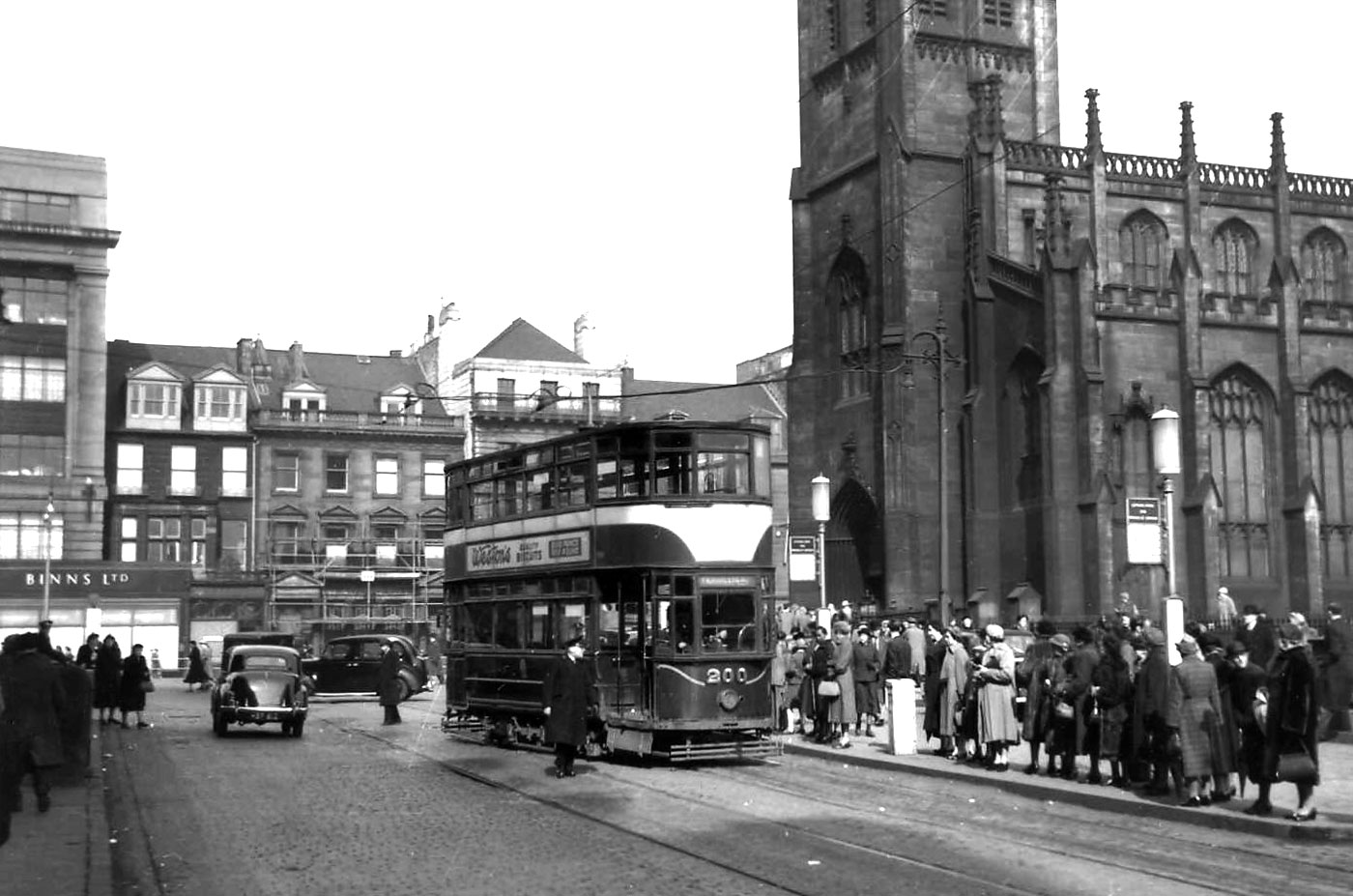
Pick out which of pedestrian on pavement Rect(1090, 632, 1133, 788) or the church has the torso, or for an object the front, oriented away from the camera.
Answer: the pedestrian on pavement

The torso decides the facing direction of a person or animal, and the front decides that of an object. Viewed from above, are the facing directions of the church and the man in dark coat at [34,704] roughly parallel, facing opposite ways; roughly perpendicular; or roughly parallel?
roughly perpendicular

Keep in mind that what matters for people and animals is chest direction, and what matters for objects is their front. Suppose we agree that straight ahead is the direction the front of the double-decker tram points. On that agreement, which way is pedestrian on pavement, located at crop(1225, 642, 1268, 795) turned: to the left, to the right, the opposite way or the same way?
to the right

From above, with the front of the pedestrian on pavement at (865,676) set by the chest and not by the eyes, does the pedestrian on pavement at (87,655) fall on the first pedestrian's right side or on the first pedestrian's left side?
on the first pedestrian's right side

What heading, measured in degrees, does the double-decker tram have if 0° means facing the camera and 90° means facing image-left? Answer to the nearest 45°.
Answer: approximately 315°

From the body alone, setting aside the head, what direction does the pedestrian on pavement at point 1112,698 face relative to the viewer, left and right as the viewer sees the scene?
facing away from the viewer

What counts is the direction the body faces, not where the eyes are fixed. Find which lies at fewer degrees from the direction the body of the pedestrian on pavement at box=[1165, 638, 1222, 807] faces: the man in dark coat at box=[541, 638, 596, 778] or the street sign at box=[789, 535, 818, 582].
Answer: the street sign

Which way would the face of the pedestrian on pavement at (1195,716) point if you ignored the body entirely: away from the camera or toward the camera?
away from the camera

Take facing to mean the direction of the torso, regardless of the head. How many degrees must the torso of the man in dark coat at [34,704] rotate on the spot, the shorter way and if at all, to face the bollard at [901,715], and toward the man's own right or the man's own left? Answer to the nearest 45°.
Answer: approximately 90° to the man's own right
